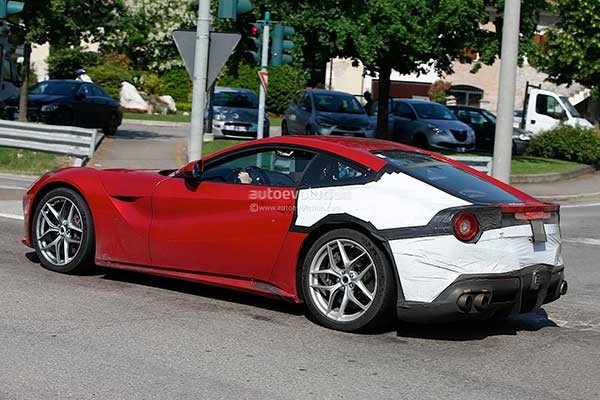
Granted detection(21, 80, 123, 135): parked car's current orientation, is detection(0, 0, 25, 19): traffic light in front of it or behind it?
in front

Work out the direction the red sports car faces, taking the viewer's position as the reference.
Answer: facing away from the viewer and to the left of the viewer

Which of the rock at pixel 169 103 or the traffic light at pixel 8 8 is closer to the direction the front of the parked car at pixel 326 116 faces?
the traffic light

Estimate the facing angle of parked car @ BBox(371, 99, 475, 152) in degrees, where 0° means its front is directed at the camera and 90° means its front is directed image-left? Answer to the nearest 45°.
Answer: approximately 315°

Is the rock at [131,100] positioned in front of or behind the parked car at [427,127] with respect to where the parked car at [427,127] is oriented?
behind

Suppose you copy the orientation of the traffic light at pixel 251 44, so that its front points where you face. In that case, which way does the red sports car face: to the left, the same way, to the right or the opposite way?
to the right

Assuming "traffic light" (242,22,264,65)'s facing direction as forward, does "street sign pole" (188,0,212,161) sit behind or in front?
in front

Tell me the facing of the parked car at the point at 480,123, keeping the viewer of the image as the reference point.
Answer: facing the viewer and to the right of the viewer

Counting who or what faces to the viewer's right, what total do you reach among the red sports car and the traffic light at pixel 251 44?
0

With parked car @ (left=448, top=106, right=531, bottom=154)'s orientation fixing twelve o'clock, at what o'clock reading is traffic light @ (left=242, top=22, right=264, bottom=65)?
The traffic light is roughly at 2 o'clock from the parked car.

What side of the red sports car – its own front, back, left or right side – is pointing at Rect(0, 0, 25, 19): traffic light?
front

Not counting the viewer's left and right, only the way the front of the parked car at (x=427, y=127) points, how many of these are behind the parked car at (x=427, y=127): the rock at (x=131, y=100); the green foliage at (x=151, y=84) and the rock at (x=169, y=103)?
3
